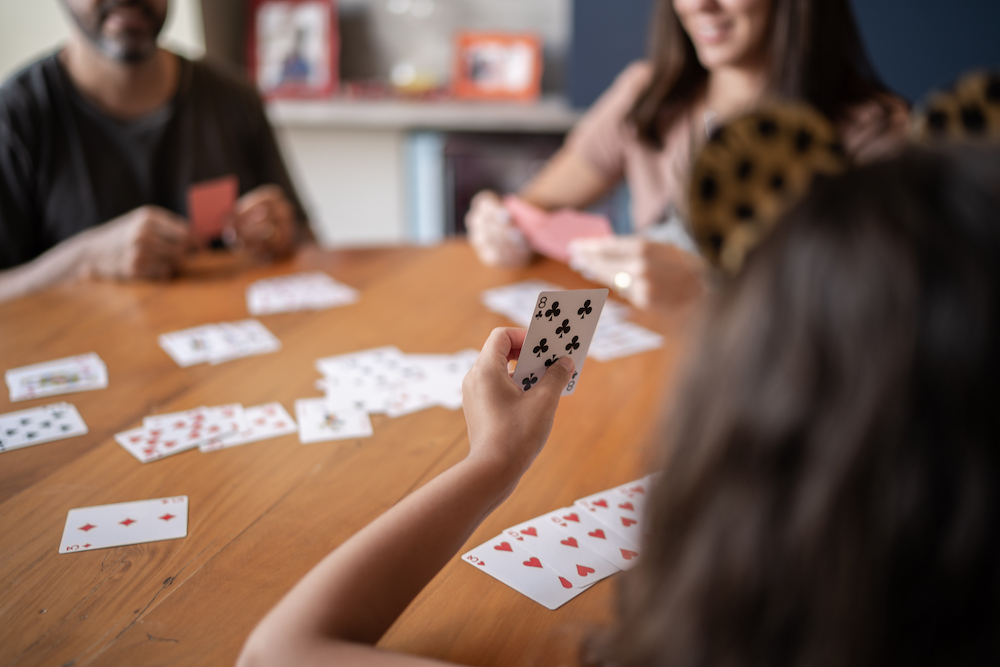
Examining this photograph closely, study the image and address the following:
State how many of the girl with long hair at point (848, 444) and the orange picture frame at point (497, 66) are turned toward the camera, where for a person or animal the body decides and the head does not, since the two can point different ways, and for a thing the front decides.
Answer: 1

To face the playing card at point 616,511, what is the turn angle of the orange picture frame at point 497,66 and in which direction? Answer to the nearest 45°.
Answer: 0° — it already faces it

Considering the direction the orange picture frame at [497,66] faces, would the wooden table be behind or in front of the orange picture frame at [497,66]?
in front

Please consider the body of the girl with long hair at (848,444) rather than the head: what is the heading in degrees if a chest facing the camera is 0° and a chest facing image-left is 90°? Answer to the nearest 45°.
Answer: approximately 180°

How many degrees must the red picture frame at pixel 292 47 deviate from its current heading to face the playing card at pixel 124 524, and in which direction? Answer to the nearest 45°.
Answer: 0° — it already faces it

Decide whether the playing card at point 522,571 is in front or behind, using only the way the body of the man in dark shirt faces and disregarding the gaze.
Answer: in front

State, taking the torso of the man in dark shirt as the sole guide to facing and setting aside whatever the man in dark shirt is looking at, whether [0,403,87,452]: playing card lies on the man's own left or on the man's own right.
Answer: on the man's own right

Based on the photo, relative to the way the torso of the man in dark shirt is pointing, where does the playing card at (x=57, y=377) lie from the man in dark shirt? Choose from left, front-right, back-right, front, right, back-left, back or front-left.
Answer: front-right

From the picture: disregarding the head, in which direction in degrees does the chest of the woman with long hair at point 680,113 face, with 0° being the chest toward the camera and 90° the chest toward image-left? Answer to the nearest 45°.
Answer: approximately 45°

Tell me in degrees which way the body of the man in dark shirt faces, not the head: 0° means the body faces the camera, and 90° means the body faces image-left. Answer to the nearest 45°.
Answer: approximately 315°

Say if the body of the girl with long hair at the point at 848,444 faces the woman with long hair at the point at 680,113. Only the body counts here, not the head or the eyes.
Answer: yes

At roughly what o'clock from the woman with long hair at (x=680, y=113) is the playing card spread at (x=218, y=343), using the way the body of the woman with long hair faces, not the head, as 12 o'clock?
The playing card spread is roughly at 12 o'clock from the woman with long hair.

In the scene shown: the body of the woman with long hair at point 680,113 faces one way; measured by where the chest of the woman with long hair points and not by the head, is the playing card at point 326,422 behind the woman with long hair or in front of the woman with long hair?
in front

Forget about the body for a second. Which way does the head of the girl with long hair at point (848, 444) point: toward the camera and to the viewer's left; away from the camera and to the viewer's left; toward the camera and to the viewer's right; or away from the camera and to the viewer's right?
away from the camera and to the viewer's left
